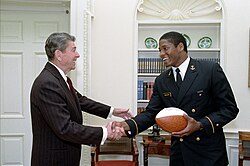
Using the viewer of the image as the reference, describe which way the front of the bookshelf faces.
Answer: facing the viewer
